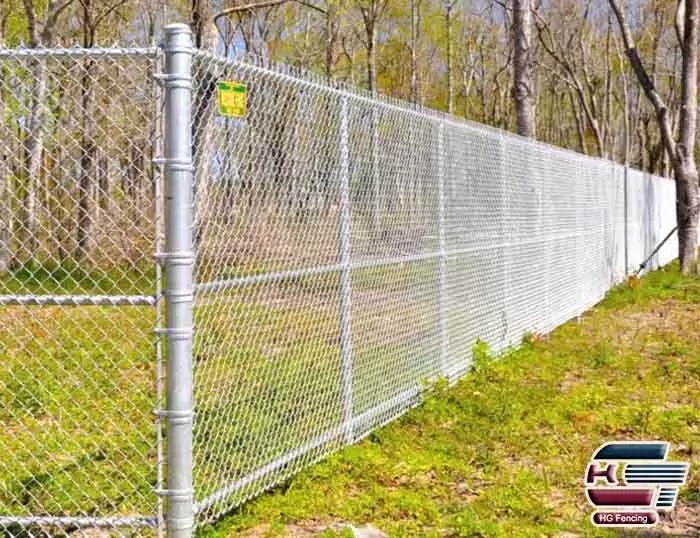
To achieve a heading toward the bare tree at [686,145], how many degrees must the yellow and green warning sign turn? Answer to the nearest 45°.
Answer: approximately 135° to its left

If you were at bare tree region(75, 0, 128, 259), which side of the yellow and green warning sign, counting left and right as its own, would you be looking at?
back

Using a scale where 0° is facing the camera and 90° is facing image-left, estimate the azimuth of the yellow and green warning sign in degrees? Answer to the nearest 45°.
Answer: approximately 0°
